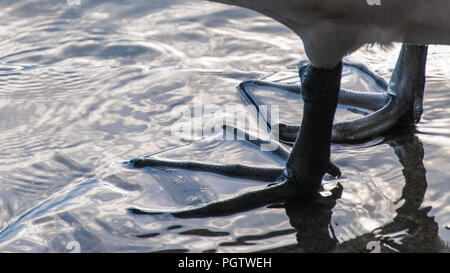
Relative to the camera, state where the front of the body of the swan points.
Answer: to the viewer's left
